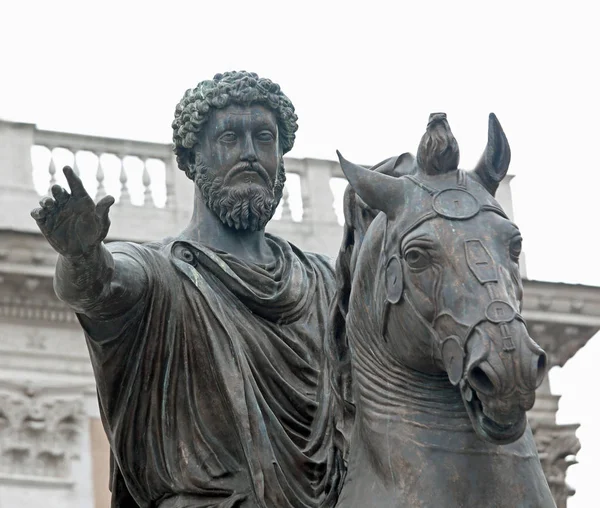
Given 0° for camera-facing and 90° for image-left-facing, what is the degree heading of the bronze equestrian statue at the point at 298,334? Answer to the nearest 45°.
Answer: approximately 315°

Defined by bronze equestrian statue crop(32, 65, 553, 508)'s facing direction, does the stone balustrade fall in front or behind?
behind

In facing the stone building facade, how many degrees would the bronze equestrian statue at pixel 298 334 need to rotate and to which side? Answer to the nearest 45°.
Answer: approximately 135° to its left
